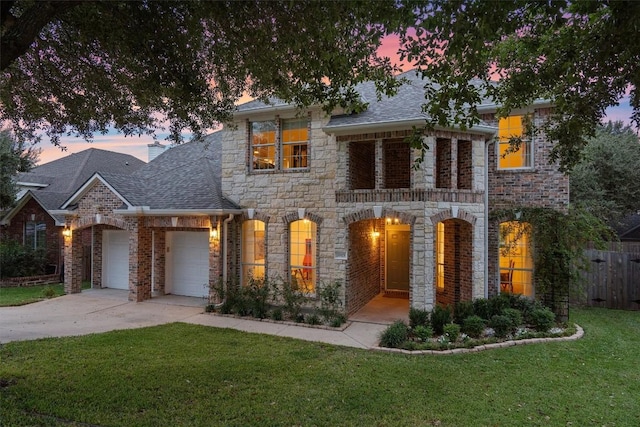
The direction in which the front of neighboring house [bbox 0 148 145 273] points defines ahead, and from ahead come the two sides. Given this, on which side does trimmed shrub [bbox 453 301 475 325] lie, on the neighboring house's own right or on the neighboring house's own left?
on the neighboring house's own left

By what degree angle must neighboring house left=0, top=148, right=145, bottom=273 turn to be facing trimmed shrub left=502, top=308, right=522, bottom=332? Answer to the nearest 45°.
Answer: approximately 90° to its left

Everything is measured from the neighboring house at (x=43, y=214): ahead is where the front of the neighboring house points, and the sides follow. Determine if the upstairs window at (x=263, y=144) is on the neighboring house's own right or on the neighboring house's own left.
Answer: on the neighboring house's own left

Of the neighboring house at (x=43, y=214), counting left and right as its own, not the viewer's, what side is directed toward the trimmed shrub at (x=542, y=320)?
left

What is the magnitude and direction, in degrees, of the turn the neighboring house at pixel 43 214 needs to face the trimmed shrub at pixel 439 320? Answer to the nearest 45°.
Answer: approximately 90° to its left

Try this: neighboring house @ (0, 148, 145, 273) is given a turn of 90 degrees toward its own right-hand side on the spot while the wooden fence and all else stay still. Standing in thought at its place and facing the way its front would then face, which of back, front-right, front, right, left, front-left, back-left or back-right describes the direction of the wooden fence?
back

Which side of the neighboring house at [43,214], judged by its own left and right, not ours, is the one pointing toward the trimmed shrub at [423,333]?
left

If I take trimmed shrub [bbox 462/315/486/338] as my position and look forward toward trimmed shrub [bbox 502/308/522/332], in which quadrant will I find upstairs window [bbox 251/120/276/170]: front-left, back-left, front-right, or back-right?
back-left

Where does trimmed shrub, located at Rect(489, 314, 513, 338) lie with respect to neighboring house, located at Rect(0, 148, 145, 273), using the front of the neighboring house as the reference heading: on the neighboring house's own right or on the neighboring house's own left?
on the neighboring house's own left

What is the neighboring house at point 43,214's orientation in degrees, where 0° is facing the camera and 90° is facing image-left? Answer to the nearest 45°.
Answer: approximately 45°

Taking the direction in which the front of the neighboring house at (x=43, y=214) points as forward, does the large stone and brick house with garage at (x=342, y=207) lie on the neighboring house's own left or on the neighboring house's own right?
on the neighboring house's own left

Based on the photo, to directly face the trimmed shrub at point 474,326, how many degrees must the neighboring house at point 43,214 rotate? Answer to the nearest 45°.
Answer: approximately 90° to its left

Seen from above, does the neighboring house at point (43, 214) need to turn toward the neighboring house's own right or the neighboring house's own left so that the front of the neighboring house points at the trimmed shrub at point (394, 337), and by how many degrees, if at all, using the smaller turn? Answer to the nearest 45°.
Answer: approximately 45° to the neighboring house's own left

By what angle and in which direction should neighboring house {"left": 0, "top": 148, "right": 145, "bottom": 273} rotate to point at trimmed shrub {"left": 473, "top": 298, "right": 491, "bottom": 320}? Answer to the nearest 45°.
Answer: approximately 90° to its left
